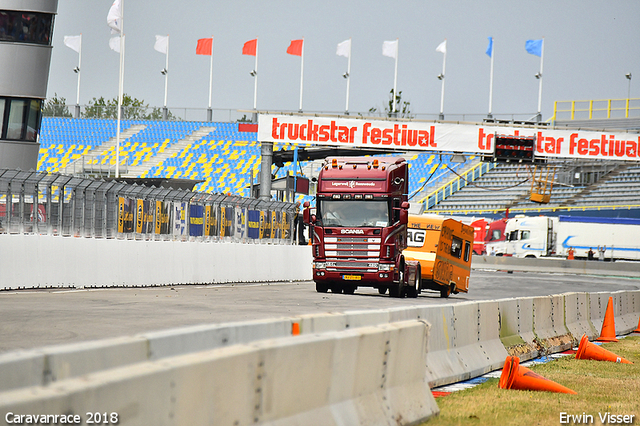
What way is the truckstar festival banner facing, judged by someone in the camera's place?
facing the viewer

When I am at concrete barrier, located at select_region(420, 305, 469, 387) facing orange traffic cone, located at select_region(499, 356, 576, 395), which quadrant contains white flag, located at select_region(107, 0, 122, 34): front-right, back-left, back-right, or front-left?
back-left

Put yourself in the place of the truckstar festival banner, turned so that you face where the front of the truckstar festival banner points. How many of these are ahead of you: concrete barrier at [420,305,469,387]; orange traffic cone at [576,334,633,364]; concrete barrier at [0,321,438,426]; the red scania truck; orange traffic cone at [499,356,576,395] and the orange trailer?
6

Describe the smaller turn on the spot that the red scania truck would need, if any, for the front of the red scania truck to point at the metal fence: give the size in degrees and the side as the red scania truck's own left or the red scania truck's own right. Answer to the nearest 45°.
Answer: approximately 90° to the red scania truck's own right

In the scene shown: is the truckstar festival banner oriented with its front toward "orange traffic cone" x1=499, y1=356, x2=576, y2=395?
yes

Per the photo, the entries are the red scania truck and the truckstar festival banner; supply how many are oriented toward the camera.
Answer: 2

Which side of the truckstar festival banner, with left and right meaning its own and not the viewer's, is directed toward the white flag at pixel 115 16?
right

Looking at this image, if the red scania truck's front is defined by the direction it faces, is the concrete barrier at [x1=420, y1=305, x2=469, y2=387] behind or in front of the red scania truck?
in front

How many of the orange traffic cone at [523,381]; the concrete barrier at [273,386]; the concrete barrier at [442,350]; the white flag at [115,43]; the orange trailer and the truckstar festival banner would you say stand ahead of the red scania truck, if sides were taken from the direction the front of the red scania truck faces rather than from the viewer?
3

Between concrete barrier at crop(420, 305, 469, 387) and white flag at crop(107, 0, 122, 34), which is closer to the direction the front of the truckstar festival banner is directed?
the concrete barrier

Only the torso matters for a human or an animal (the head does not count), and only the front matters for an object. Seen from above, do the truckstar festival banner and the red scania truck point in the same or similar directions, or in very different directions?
same or similar directions

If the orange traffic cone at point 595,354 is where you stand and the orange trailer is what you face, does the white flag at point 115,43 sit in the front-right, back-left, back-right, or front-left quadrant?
front-left

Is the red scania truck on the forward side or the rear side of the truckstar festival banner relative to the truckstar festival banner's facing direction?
on the forward side

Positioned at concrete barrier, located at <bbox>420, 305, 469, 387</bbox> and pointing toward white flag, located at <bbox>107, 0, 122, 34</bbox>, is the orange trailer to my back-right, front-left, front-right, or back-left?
front-right

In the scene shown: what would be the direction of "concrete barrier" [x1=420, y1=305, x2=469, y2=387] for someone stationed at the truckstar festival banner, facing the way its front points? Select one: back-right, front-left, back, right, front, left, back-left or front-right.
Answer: front

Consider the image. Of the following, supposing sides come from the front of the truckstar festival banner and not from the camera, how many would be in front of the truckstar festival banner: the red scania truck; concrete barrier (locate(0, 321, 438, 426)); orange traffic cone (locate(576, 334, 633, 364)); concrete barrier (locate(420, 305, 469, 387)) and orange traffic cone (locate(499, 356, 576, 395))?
5

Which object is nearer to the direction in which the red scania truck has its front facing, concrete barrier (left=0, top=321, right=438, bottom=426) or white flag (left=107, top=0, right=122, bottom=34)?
the concrete barrier
